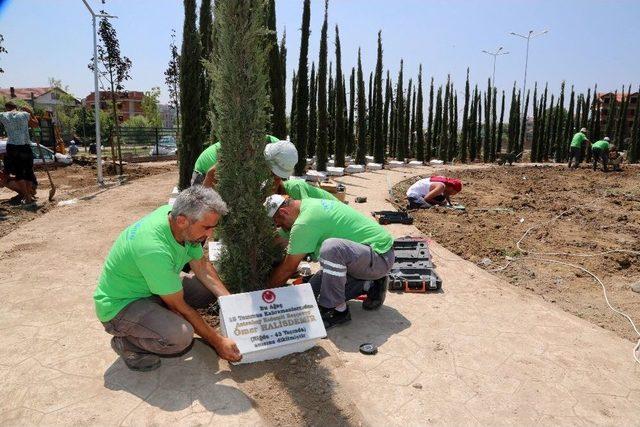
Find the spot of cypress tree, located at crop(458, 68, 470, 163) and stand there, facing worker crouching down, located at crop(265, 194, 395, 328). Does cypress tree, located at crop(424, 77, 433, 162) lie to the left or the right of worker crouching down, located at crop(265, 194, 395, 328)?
right

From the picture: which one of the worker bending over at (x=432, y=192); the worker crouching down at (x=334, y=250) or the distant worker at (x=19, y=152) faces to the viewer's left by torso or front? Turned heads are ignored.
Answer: the worker crouching down at (x=334, y=250)

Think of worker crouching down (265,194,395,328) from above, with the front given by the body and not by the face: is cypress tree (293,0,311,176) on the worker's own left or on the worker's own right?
on the worker's own right

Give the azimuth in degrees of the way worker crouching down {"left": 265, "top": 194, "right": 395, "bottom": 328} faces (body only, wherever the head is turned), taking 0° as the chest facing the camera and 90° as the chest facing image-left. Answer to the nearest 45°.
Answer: approximately 90°

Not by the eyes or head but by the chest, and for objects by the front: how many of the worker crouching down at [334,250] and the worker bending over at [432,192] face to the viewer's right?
1

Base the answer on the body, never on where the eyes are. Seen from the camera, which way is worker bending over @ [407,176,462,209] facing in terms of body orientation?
to the viewer's right

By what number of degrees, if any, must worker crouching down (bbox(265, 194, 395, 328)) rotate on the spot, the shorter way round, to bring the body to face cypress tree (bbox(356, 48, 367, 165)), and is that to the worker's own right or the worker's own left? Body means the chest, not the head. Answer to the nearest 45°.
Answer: approximately 90° to the worker's own right

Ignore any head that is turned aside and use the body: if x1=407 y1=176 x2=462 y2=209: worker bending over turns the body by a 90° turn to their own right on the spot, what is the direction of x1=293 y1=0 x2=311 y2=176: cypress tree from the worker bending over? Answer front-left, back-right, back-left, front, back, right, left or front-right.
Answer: back-right
